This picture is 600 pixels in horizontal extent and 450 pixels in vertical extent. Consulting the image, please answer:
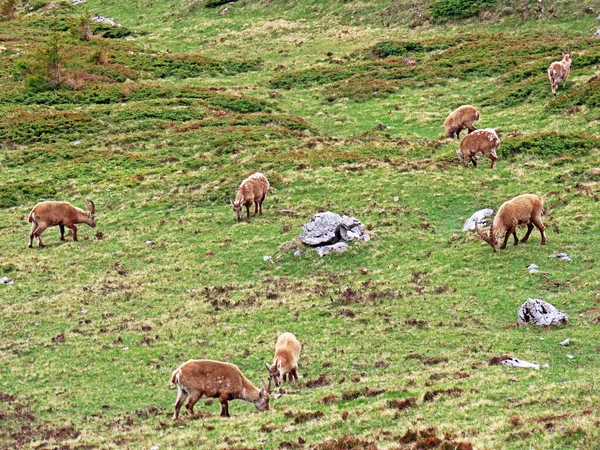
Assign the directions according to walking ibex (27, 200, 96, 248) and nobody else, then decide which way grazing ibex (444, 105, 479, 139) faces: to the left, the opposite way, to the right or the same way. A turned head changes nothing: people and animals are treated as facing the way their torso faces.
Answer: the opposite way

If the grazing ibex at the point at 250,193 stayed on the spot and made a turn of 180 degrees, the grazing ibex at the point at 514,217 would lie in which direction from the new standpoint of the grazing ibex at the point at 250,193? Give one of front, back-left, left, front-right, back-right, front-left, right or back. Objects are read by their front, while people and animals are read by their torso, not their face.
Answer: right

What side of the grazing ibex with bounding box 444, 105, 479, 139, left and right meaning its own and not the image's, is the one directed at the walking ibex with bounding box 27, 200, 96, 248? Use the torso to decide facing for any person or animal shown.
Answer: front

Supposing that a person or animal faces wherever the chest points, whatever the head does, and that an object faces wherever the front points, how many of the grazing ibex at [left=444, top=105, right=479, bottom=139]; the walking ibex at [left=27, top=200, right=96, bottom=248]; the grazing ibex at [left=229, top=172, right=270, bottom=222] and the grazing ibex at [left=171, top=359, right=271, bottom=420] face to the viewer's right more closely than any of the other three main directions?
2

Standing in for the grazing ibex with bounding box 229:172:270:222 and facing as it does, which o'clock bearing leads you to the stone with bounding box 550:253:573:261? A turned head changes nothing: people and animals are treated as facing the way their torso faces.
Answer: The stone is roughly at 9 o'clock from the grazing ibex.

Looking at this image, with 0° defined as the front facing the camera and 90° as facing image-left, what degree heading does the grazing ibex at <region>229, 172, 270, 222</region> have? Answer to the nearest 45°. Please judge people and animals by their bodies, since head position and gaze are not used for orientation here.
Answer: approximately 45°

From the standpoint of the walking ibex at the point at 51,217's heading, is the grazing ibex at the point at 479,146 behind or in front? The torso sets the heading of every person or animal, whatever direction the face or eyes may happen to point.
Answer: in front

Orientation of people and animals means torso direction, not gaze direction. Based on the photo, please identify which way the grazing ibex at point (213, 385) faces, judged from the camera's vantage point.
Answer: facing to the right of the viewer

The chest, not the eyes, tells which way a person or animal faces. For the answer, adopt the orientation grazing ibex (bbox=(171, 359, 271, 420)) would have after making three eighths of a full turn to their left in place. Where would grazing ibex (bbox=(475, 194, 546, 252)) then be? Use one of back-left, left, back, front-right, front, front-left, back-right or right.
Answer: right

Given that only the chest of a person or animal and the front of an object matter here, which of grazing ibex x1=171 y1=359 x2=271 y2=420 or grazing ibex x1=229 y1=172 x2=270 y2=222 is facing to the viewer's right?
grazing ibex x1=171 y1=359 x2=271 y2=420

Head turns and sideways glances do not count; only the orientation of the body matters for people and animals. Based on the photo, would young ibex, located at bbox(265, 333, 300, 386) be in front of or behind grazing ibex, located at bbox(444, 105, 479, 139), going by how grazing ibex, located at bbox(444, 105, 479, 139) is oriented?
in front

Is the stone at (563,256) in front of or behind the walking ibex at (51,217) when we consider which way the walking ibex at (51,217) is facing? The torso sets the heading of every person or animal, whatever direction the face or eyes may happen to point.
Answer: in front

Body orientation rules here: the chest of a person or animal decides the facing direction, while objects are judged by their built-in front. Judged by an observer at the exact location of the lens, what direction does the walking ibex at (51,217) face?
facing to the right of the viewer

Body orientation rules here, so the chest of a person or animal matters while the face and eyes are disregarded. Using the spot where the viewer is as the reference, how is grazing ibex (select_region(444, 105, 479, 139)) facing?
facing the viewer and to the left of the viewer

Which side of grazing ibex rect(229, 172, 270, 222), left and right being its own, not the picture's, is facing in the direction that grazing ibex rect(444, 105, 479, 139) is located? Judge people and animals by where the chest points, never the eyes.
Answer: back

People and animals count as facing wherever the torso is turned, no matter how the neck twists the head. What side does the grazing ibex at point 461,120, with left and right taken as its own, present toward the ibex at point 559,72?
right

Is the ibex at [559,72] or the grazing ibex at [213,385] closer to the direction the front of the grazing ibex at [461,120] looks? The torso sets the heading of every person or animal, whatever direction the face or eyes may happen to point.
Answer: the grazing ibex at [213,385]

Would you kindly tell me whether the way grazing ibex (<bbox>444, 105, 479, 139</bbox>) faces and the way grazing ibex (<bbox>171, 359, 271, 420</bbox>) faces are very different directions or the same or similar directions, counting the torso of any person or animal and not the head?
very different directions
